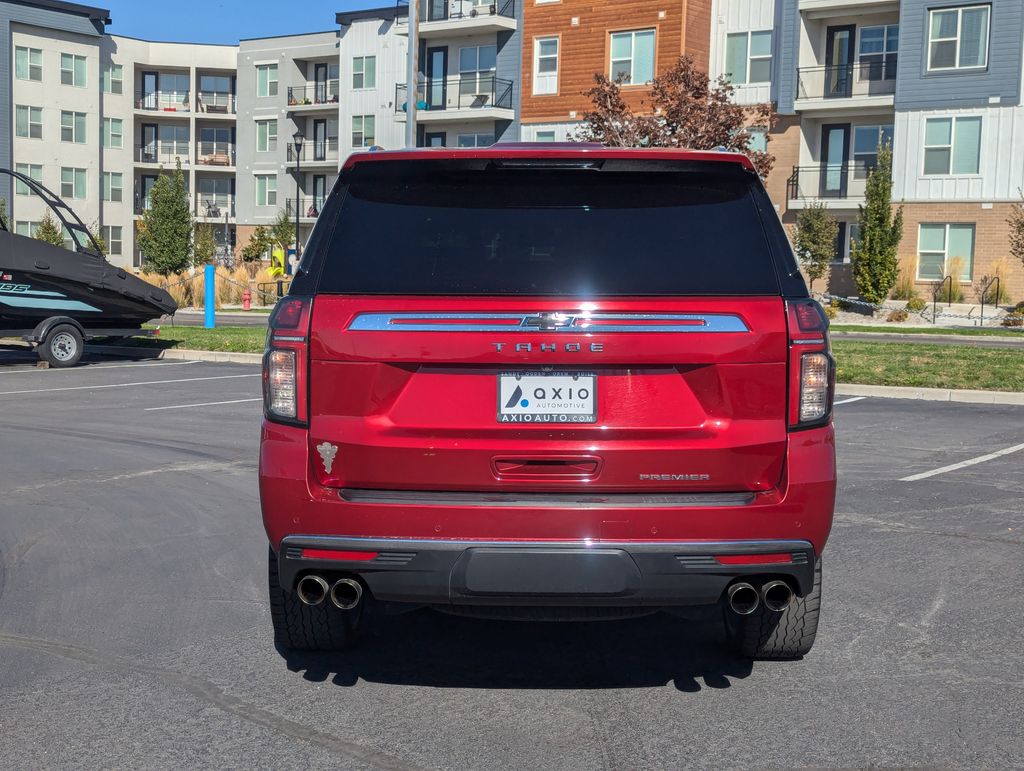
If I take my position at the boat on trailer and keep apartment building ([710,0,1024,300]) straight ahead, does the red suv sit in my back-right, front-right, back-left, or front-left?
back-right

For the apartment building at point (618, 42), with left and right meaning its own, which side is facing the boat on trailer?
front

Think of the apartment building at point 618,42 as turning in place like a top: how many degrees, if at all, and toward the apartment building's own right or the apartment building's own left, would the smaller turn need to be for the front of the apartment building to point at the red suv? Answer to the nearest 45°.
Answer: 0° — it already faces it

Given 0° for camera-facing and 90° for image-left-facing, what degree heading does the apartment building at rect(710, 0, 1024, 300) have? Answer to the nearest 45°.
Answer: approximately 0°

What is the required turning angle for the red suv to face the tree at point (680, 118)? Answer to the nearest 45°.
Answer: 0° — it already faces it

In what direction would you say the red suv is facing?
away from the camera

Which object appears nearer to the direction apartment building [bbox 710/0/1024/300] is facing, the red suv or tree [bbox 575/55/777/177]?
the red suv

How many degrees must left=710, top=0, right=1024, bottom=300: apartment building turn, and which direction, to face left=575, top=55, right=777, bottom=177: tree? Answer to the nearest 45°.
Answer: approximately 45° to its right

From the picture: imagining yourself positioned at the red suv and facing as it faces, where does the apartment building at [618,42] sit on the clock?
The apartment building is roughly at 12 o'clock from the red suv.

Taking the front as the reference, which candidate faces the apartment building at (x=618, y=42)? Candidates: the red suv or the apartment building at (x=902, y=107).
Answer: the red suv

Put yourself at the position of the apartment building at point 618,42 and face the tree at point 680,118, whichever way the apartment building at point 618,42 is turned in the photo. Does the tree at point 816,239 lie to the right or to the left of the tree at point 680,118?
left

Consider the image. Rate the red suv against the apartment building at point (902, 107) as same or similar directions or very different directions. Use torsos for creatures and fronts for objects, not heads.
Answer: very different directions
